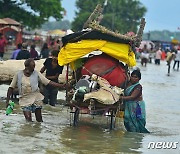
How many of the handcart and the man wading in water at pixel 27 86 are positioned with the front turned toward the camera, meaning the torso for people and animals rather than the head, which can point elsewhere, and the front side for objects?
2

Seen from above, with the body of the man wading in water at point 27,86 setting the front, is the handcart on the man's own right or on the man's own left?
on the man's own left

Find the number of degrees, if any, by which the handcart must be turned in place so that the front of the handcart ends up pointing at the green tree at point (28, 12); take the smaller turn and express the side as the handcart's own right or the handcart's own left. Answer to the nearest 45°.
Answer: approximately 180°

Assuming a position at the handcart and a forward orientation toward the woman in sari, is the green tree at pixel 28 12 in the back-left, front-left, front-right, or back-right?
back-left

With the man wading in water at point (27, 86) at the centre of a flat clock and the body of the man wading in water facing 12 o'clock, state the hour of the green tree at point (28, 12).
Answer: The green tree is roughly at 6 o'clock from the man wading in water.

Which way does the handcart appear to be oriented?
toward the camera

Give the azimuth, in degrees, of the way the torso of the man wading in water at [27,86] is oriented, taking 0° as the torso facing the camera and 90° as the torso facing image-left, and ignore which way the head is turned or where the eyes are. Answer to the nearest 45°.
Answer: approximately 0°

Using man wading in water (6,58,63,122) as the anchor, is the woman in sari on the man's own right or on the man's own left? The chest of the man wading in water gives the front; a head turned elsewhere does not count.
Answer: on the man's own left
